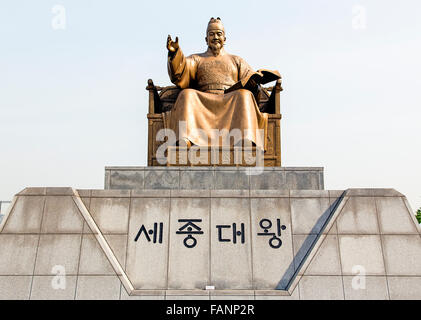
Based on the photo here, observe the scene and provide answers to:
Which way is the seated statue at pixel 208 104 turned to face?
toward the camera

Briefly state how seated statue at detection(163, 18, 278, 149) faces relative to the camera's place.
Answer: facing the viewer
